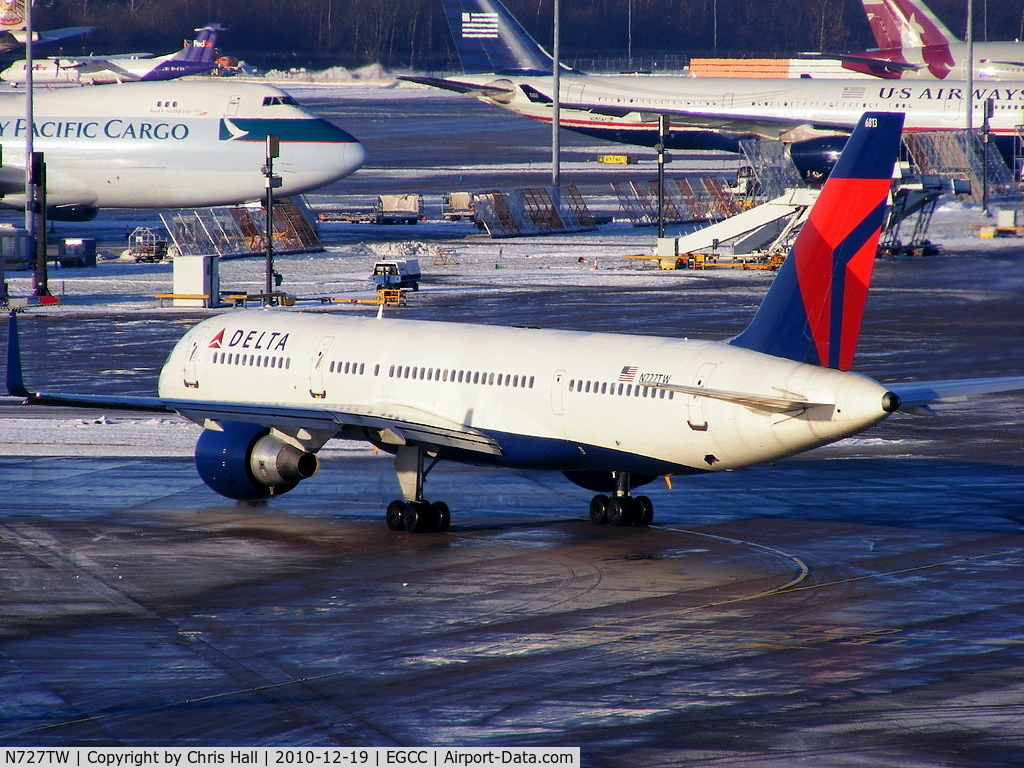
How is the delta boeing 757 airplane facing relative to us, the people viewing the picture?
facing away from the viewer and to the left of the viewer
